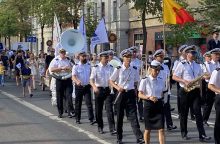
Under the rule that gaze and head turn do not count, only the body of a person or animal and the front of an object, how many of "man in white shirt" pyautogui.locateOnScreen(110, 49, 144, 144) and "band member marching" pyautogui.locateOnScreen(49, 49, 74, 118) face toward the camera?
2

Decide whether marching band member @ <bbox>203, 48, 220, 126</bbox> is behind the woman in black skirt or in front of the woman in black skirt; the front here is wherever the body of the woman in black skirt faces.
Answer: behind

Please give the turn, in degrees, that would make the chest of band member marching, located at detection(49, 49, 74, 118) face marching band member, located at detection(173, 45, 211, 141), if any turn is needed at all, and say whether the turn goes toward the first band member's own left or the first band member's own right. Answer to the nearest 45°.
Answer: approximately 45° to the first band member's own left

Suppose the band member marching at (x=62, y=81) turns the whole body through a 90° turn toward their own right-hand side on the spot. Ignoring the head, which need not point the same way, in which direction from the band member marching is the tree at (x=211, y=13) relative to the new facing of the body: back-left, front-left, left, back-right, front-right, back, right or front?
back-right

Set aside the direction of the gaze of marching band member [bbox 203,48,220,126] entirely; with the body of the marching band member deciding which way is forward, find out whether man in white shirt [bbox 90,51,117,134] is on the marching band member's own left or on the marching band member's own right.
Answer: on the marching band member's own right

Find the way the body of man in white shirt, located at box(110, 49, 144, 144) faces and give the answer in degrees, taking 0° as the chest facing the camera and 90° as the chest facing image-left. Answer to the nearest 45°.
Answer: approximately 0°

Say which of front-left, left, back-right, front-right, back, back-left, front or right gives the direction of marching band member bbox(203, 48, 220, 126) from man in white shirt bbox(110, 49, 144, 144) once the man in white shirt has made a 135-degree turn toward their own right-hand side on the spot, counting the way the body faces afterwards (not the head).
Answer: right

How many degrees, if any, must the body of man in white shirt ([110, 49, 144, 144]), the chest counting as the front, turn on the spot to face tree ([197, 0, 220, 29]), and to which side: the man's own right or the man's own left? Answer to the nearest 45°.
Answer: approximately 180°
